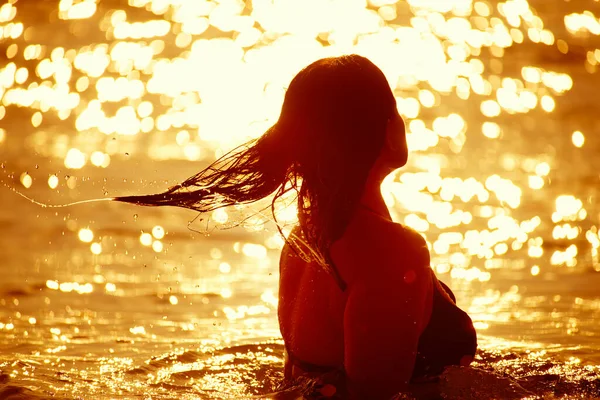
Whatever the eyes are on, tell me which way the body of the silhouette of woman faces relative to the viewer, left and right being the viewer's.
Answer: facing away from the viewer and to the right of the viewer
